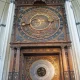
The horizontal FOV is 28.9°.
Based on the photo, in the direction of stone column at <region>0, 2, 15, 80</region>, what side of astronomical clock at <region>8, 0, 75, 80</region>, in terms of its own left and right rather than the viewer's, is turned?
right

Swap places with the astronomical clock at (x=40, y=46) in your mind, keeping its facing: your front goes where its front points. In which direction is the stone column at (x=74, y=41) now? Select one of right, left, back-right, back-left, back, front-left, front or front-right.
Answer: left

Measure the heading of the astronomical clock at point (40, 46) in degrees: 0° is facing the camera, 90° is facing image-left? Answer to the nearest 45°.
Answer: approximately 0°
